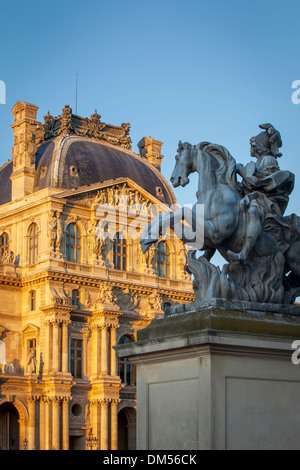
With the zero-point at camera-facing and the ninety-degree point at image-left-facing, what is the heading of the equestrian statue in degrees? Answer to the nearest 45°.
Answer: approximately 45°
